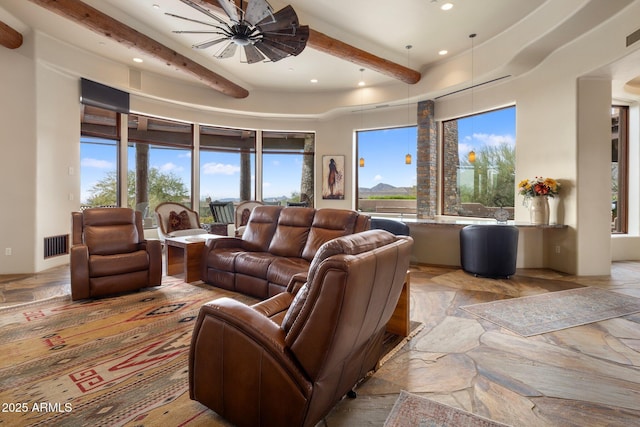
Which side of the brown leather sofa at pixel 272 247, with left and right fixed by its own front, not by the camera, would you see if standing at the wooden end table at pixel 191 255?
right

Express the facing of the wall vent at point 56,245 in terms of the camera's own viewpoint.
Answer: facing the viewer and to the right of the viewer

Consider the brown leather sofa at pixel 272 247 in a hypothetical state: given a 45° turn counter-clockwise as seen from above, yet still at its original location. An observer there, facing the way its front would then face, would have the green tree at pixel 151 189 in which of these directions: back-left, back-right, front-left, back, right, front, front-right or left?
back-right

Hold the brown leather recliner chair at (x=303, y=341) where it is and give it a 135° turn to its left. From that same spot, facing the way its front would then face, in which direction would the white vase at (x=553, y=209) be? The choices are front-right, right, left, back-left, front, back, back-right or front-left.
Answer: back-left

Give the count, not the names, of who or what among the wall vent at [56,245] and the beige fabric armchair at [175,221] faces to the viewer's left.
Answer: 0

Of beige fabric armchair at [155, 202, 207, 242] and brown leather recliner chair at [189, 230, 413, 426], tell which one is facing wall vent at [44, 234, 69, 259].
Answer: the brown leather recliner chair

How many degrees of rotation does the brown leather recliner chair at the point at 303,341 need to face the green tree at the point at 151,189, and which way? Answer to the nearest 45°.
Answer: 0° — it already faces it

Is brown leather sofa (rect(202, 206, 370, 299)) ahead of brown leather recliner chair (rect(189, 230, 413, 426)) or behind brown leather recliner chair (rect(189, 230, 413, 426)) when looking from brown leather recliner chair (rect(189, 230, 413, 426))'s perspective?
ahead

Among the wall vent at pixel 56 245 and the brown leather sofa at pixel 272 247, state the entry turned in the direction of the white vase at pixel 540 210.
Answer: the wall vent

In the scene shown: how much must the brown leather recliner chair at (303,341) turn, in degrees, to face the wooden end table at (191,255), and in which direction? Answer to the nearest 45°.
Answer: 0° — it already faces it

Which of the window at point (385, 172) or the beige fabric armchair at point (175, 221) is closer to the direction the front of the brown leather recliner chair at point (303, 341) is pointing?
the beige fabric armchair

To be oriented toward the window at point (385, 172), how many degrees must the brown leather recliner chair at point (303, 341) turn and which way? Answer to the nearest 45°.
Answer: approximately 45° to its right

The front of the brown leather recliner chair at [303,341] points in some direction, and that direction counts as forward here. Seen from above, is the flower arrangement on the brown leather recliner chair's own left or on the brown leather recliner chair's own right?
on the brown leather recliner chair's own right

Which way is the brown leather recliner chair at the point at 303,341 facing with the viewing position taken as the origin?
facing away from the viewer and to the left of the viewer

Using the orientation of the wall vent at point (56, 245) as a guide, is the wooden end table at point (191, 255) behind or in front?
in front

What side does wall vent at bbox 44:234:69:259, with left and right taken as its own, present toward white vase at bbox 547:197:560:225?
front

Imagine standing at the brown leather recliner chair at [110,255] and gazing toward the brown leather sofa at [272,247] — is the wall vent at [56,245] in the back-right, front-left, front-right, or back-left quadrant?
back-left

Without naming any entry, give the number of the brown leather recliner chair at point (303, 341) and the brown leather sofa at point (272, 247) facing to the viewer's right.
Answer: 0

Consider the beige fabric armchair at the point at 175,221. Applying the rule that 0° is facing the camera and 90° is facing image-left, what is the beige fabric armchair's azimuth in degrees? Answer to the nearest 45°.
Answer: approximately 315°
